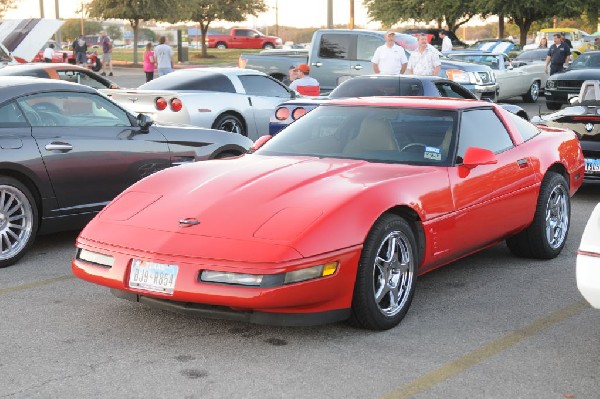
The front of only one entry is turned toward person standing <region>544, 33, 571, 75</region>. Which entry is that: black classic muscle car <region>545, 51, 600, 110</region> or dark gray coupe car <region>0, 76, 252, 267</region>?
dark gray coupe car <region>0, 76, 252, 267</region>

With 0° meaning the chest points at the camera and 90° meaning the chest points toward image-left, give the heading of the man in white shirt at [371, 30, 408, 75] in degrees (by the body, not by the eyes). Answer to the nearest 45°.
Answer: approximately 0°

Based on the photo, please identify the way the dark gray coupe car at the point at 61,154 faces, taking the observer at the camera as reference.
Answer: facing away from the viewer and to the right of the viewer

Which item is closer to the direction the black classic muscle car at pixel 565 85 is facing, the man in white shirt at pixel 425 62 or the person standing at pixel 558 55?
the man in white shirt

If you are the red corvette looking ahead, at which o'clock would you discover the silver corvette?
The silver corvette is roughly at 4 o'clock from the red corvette.

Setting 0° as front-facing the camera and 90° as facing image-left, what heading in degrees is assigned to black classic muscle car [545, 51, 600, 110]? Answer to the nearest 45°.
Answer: approximately 45°

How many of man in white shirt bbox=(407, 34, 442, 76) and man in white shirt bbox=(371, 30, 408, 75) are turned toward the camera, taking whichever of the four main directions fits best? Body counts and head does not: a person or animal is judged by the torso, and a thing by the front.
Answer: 2

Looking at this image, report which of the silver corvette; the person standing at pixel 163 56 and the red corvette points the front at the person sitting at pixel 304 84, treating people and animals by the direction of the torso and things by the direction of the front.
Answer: the silver corvette

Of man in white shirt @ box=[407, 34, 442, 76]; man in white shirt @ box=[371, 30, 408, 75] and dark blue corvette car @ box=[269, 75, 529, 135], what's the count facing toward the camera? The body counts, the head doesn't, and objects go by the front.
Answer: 2

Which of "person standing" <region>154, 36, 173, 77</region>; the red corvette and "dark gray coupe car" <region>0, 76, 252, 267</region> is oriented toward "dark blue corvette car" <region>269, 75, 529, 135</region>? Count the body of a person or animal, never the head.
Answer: "dark gray coupe car" <region>0, 76, 252, 267</region>

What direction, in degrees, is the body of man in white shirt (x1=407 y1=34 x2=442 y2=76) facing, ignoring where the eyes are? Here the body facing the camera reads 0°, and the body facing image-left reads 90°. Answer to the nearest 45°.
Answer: approximately 0°

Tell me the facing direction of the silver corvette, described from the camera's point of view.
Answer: facing away from the viewer and to the right of the viewer

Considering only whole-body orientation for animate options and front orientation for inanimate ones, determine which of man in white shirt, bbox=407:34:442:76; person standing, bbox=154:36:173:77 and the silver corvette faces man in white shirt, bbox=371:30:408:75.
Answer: the silver corvette

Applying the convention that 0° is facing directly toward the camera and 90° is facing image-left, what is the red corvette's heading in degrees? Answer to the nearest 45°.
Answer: approximately 45°

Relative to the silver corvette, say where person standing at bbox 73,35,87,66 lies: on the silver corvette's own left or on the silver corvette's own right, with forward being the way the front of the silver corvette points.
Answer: on the silver corvette's own left
